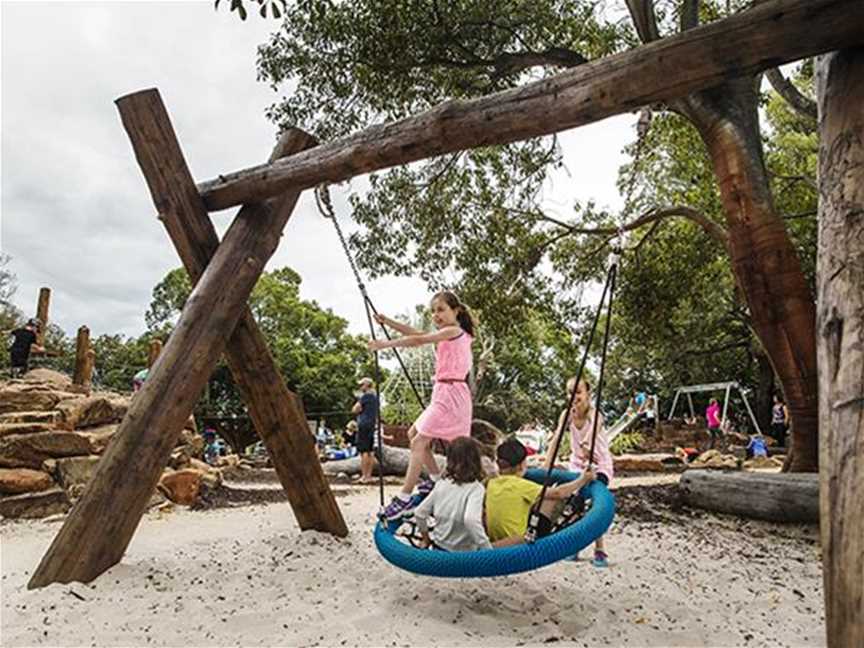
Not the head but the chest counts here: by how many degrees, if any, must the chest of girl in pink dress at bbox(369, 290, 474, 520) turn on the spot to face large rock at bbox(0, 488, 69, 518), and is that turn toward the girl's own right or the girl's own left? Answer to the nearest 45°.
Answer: approximately 45° to the girl's own right

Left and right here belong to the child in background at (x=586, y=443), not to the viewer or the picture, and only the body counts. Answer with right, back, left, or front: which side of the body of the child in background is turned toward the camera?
front

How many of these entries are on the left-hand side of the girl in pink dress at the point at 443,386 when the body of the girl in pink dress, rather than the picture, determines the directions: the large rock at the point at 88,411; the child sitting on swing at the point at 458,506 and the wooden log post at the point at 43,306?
1

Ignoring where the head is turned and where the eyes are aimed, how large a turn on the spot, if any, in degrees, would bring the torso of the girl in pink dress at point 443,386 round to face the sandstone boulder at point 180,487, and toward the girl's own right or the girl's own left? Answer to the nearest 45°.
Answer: approximately 45° to the girl's own right

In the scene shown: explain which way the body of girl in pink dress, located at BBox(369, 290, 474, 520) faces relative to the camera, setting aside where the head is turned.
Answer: to the viewer's left

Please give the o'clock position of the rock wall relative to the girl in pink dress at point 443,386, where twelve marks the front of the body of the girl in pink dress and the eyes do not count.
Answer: The rock wall is roughly at 1 o'clock from the girl in pink dress.

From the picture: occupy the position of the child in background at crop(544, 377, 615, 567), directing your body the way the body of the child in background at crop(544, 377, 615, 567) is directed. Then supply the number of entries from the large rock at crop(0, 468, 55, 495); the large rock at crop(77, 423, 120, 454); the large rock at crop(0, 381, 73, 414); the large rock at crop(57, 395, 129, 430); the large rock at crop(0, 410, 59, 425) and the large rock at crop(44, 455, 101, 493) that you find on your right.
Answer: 6

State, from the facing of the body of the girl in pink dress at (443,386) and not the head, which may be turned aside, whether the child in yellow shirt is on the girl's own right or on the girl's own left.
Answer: on the girl's own left

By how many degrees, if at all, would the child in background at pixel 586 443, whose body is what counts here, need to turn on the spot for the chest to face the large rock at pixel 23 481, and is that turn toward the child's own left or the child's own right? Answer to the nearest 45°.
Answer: approximately 90° to the child's own right

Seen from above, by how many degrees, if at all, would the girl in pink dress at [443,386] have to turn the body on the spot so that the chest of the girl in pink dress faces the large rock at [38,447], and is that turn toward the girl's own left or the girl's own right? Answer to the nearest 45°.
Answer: approximately 45° to the girl's own right

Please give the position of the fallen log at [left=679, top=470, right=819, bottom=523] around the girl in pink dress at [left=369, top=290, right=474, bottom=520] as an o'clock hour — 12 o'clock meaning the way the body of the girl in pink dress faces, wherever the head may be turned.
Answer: The fallen log is roughly at 5 o'clock from the girl in pink dress.

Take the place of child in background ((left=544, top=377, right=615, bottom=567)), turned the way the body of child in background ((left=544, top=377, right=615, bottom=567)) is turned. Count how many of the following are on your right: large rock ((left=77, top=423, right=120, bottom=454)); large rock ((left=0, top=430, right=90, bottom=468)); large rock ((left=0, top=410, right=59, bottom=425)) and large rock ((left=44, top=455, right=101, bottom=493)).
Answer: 4

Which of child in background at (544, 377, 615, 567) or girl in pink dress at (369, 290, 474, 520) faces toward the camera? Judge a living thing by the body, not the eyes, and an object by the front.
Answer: the child in background

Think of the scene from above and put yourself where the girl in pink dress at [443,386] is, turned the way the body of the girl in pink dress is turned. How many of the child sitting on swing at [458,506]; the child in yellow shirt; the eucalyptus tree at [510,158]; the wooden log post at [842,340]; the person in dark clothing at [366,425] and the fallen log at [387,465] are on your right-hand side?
3

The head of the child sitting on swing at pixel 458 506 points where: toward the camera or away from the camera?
away from the camera

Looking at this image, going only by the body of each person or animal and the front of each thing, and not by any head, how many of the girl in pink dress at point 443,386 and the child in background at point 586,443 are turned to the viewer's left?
1

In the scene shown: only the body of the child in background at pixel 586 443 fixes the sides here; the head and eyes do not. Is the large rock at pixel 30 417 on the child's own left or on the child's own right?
on the child's own right

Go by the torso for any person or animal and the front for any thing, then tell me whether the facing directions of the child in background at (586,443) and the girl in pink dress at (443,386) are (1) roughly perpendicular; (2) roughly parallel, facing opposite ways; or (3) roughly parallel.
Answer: roughly perpendicular

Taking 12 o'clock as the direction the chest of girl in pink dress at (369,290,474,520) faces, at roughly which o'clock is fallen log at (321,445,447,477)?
The fallen log is roughly at 3 o'clock from the girl in pink dress.
